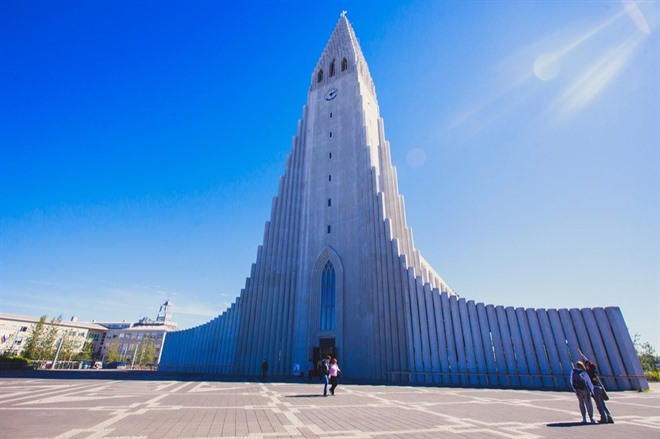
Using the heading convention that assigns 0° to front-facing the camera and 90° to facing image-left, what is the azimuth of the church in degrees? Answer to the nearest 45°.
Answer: approximately 45°
